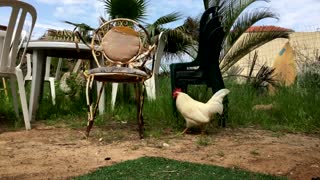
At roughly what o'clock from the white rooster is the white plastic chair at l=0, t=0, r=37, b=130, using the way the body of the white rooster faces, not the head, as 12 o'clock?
The white plastic chair is roughly at 12 o'clock from the white rooster.

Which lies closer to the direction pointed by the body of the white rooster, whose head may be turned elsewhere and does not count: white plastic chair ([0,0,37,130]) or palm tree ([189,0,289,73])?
the white plastic chair

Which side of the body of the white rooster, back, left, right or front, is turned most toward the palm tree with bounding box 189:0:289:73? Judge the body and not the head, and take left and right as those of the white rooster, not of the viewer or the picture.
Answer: right

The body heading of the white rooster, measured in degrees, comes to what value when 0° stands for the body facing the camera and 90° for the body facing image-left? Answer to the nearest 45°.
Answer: approximately 90°

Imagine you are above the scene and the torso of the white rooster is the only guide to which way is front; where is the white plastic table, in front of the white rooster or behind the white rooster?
in front
